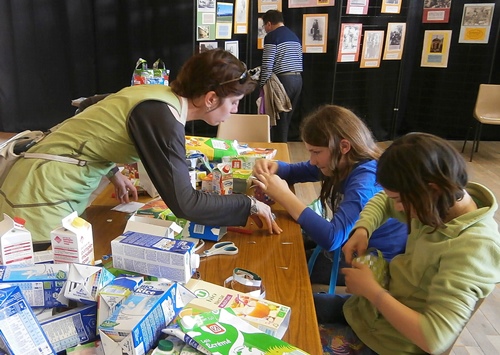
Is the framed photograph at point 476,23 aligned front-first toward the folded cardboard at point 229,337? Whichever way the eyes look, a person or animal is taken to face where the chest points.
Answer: yes

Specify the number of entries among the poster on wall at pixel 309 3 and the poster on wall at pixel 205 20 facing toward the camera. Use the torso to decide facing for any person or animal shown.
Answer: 2

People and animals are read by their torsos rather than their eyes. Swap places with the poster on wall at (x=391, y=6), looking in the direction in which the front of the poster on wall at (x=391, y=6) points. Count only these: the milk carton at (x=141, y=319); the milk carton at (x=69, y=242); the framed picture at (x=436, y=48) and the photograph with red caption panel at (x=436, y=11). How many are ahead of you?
2

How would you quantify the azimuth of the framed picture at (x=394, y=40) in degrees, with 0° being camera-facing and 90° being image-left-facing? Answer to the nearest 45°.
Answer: approximately 0°

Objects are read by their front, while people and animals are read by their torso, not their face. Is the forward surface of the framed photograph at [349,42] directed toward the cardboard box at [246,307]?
yes

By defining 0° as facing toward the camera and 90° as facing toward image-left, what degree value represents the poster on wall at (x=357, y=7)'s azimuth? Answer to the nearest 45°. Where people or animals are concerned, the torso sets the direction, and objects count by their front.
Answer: approximately 0°

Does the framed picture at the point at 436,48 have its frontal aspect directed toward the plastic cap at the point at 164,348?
yes
